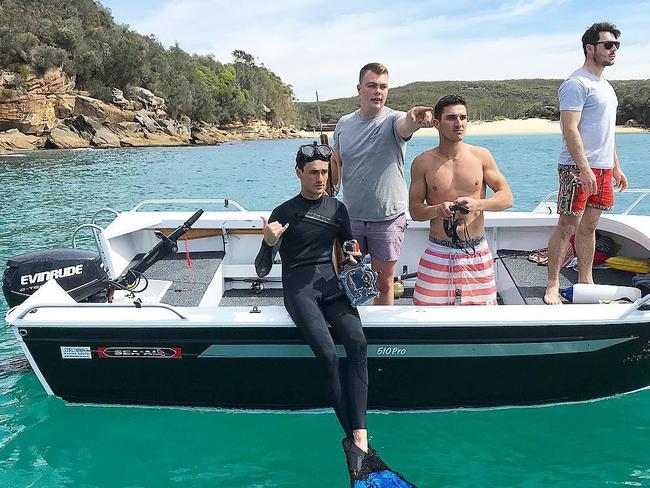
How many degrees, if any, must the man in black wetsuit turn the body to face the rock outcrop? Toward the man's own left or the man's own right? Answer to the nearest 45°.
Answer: approximately 180°

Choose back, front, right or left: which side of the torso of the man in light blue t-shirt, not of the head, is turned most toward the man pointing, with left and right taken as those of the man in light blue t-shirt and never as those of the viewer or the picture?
right

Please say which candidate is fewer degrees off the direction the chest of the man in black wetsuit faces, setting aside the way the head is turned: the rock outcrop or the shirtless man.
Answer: the shirtless man

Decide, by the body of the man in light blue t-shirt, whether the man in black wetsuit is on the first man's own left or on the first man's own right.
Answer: on the first man's own right

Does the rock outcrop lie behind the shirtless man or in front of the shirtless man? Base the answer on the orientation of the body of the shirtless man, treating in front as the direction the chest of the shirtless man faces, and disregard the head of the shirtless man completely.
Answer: behind

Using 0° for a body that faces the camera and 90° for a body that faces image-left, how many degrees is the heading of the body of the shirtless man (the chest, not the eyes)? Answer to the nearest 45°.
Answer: approximately 0°

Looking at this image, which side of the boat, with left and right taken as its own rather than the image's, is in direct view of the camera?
right

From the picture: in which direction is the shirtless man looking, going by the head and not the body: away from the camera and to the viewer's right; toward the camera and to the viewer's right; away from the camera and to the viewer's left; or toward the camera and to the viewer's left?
toward the camera and to the viewer's right

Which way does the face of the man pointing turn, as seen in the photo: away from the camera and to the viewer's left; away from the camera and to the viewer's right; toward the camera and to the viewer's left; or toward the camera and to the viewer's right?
toward the camera and to the viewer's right

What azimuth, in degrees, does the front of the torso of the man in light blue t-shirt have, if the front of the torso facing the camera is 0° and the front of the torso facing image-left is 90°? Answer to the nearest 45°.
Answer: approximately 315°

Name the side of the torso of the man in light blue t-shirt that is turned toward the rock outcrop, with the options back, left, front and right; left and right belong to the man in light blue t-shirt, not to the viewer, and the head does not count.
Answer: back
